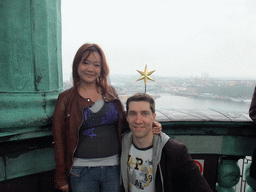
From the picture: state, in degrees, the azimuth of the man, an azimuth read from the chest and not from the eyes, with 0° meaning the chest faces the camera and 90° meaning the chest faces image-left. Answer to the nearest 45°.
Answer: approximately 45°

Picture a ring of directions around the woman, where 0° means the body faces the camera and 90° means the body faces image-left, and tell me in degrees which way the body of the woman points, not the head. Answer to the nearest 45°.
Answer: approximately 315°

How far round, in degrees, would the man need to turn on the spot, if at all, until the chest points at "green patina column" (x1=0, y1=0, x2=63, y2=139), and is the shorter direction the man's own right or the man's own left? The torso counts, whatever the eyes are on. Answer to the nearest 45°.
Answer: approximately 45° to the man's own right
